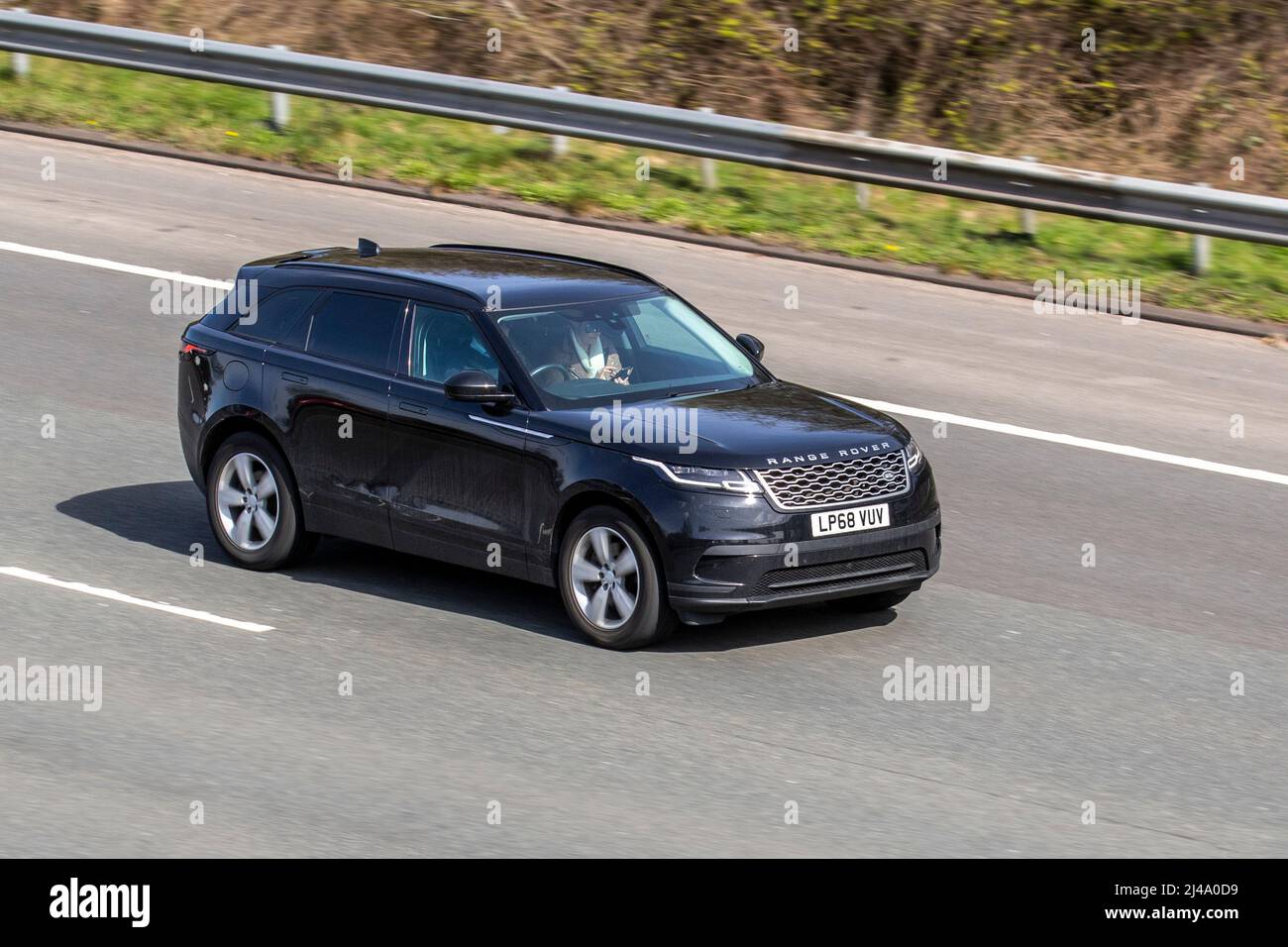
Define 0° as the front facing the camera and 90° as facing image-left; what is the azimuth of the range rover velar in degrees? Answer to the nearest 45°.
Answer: approximately 315°

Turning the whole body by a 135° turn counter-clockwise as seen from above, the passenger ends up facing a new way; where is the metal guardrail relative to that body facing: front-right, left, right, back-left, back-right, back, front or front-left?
front

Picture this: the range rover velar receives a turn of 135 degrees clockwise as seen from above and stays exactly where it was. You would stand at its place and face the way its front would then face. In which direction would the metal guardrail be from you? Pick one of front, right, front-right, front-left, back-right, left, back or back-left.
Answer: right

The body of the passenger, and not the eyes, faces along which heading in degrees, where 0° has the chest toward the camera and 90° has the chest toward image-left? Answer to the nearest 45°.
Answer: approximately 315°
